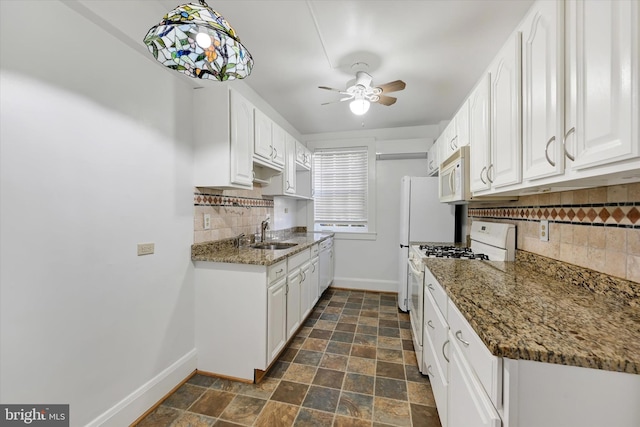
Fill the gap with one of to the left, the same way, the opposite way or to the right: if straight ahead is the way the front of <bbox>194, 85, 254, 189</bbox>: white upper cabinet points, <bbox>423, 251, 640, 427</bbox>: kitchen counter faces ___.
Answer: the opposite way

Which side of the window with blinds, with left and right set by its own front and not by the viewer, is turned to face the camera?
front

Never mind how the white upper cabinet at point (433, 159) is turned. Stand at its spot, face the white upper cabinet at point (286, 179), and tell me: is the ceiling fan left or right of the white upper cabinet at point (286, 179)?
left

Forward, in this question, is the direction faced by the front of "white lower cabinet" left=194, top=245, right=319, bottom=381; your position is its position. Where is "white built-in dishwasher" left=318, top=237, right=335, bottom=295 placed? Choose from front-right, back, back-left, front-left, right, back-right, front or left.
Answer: front-left

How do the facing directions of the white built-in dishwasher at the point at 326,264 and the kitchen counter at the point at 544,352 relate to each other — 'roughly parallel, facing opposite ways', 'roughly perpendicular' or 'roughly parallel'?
roughly parallel, facing opposite ways

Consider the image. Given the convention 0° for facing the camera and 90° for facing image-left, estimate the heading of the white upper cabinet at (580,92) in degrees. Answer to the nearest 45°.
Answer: approximately 45°

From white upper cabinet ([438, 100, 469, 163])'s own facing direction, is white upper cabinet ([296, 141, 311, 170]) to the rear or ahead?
ahead

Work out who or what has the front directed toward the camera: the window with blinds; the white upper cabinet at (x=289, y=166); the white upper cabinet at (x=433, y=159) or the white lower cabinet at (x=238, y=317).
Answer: the window with blinds

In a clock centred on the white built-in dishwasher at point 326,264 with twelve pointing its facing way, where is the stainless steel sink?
The stainless steel sink is roughly at 4 o'clock from the white built-in dishwasher.

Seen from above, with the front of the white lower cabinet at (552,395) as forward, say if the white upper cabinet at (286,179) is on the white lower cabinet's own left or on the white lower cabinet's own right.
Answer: on the white lower cabinet's own right

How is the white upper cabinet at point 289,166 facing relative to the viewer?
to the viewer's right

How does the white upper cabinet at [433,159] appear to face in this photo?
to the viewer's left

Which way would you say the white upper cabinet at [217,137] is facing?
to the viewer's right

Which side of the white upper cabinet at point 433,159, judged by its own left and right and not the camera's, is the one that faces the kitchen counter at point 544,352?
left

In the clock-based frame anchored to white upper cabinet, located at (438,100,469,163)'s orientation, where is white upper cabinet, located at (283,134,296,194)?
white upper cabinet, located at (283,134,296,194) is roughly at 12 o'clock from white upper cabinet, located at (438,100,469,163).

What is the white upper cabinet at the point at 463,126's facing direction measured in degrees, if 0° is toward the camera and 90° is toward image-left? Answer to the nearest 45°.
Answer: approximately 90°

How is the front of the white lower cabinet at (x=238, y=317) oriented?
to the viewer's right

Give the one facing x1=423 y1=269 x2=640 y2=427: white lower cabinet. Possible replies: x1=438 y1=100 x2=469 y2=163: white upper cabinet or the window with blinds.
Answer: the window with blinds
